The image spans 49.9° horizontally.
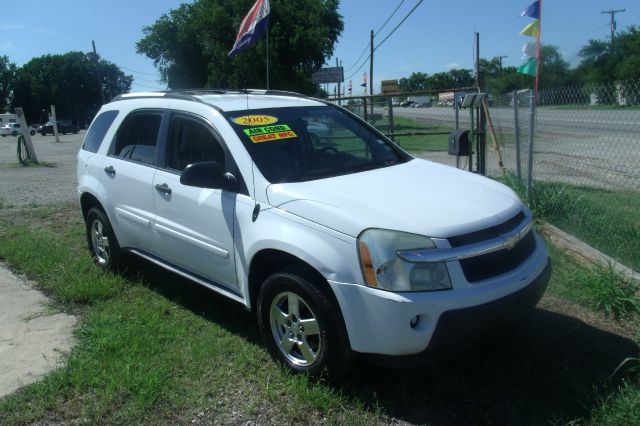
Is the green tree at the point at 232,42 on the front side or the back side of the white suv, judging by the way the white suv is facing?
on the back side

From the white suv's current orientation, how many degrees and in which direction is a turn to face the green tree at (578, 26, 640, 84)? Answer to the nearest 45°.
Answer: approximately 90° to its left

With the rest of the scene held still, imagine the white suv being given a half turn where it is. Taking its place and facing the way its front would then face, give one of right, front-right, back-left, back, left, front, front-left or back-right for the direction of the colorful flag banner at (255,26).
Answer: front-right

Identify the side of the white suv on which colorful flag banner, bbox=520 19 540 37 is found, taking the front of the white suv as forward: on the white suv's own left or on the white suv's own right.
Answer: on the white suv's own left

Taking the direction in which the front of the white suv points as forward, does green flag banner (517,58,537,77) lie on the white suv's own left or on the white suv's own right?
on the white suv's own left

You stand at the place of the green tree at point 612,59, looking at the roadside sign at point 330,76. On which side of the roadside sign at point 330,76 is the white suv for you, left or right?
left

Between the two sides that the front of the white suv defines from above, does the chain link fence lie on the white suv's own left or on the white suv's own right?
on the white suv's own left

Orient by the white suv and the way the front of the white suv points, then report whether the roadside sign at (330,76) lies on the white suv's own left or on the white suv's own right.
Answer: on the white suv's own left

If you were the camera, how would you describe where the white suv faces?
facing the viewer and to the right of the viewer
